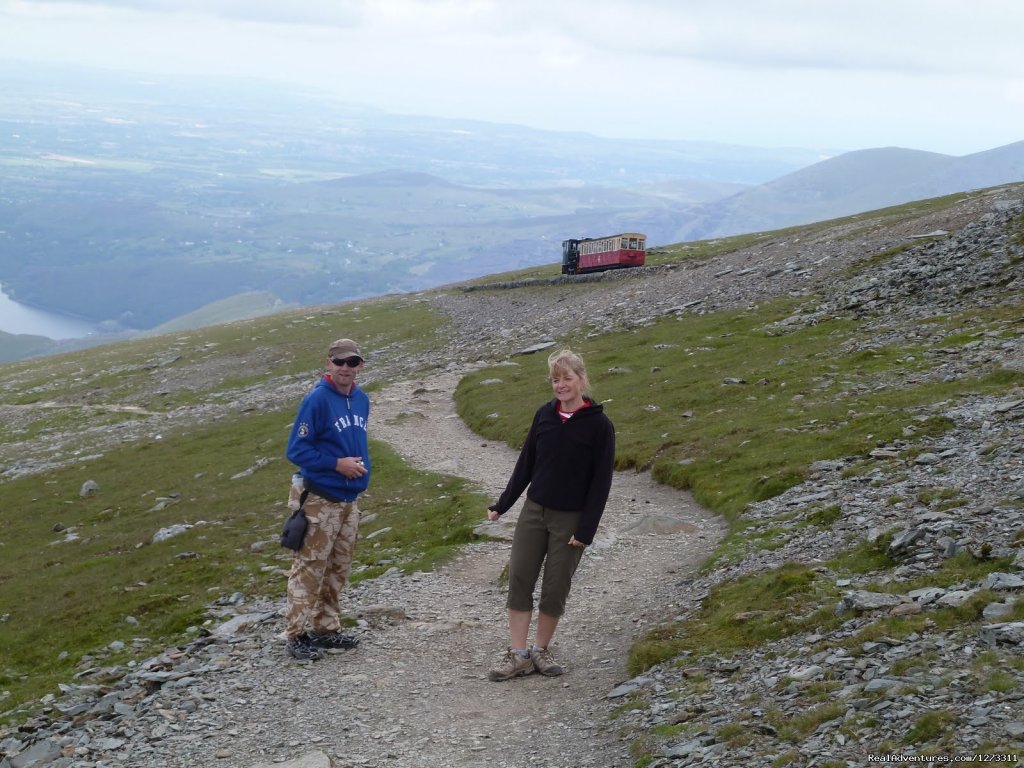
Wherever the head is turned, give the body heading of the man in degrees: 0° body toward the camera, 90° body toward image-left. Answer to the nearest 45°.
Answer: approximately 315°

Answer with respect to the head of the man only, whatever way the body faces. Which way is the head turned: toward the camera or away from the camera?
toward the camera

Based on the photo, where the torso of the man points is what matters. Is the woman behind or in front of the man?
in front
